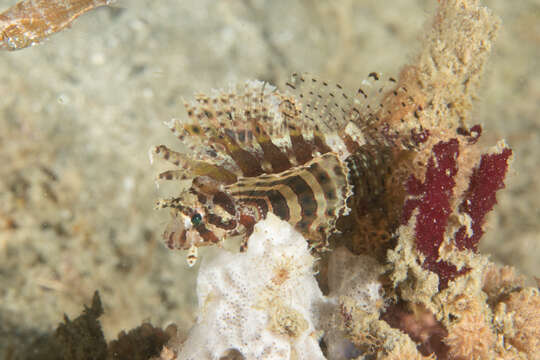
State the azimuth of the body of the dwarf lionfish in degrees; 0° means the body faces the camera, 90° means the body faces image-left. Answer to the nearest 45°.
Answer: approximately 90°
